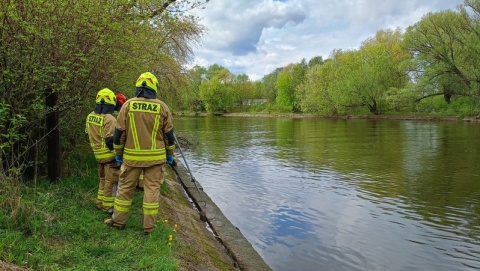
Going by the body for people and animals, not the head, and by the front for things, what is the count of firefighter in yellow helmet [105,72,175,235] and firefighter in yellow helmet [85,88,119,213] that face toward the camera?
0

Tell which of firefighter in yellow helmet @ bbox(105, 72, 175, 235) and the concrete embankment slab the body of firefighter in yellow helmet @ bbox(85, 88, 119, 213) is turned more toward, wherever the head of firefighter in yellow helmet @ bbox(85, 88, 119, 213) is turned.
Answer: the concrete embankment slab

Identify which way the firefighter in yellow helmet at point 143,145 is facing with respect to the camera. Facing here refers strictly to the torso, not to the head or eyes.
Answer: away from the camera

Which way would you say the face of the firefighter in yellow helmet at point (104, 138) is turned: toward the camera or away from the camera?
away from the camera

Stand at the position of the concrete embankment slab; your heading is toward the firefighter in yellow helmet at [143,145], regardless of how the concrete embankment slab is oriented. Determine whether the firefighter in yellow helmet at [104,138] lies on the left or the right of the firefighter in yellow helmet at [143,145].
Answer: right

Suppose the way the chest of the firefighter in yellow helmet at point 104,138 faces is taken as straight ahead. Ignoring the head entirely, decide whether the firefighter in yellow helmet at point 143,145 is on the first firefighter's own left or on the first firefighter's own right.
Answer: on the first firefighter's own right

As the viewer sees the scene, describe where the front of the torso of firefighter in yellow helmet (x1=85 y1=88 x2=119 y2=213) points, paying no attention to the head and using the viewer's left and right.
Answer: facing away from the viewer and to the right of the viewer

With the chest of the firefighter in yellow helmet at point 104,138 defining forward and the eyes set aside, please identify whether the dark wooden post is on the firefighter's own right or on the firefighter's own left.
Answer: on the firefighter's own left

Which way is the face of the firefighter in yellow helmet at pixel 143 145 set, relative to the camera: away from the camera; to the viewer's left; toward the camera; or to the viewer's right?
away from the camera

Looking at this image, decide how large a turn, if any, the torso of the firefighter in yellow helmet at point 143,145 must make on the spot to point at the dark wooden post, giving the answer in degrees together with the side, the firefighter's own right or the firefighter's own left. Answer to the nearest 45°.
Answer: approximately 45° to the firefighter's own left
